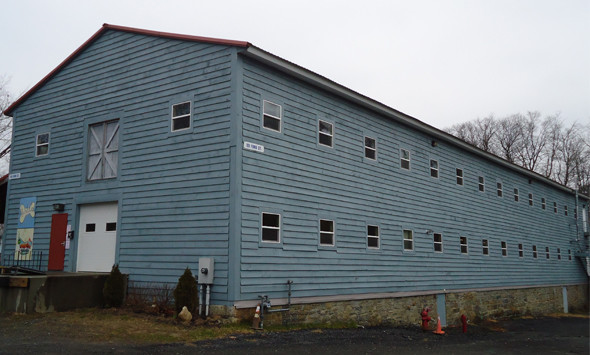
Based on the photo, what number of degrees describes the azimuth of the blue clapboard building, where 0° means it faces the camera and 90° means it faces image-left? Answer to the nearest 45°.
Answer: approximately 45°
